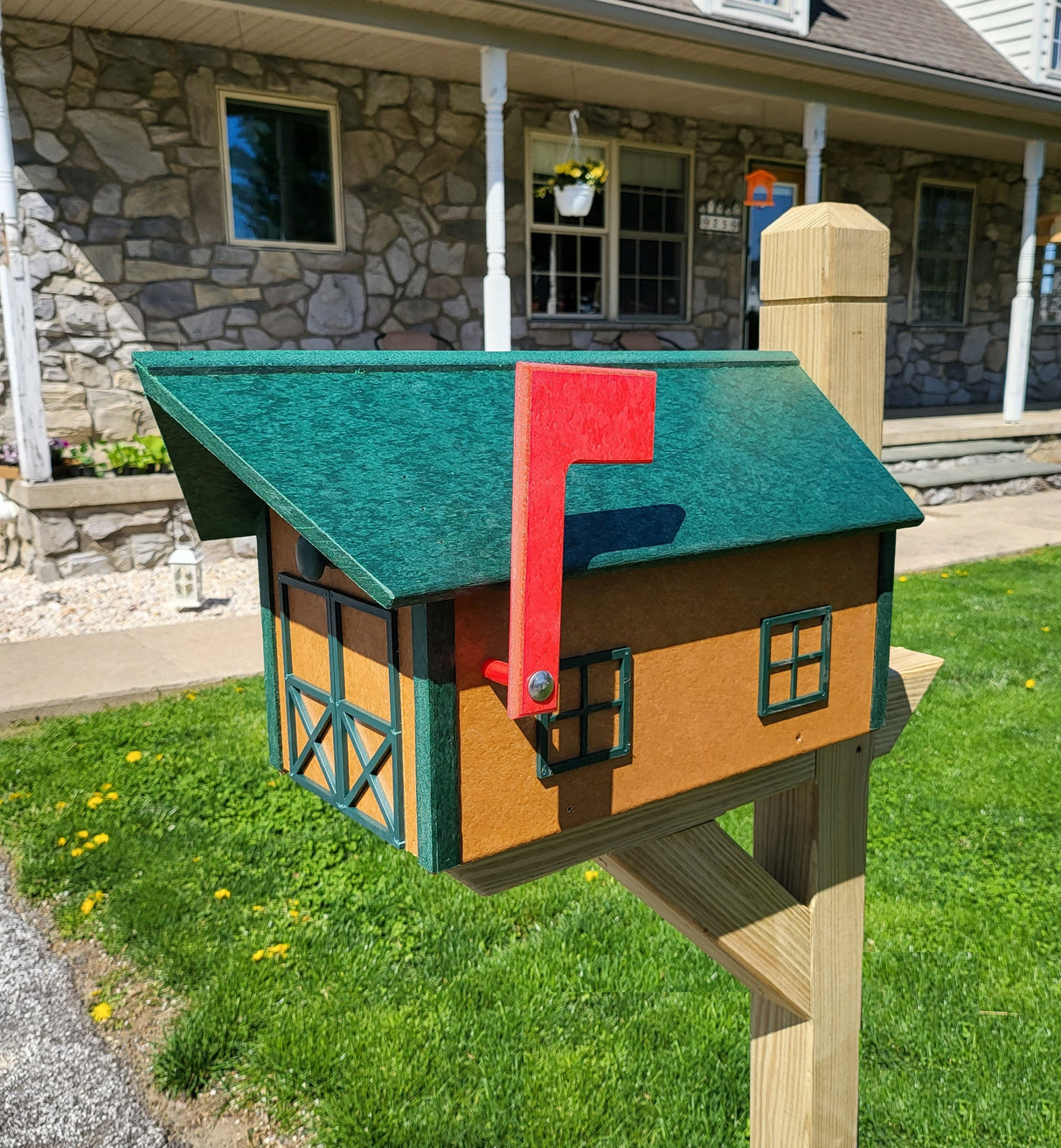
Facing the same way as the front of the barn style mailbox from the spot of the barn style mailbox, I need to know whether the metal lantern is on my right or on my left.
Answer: on my right

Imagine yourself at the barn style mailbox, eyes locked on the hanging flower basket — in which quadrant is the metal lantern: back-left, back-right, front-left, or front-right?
front-left

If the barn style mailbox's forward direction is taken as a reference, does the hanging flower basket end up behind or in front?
behind

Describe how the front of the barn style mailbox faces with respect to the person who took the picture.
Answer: facing the viewer and to the left of the viewer

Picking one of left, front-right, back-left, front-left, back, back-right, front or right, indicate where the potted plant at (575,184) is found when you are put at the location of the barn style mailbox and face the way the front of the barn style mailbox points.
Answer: back-right

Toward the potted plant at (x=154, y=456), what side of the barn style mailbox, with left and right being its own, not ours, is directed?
right

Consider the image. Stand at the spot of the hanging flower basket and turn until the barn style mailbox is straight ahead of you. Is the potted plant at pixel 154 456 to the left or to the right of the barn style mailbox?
right

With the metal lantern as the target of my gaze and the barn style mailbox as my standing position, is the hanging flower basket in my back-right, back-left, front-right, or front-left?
front-right

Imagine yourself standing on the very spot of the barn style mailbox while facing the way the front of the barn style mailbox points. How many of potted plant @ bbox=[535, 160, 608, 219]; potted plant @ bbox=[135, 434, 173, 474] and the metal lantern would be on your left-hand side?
0

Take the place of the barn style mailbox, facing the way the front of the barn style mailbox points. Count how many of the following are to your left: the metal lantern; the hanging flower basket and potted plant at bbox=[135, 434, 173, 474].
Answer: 0
